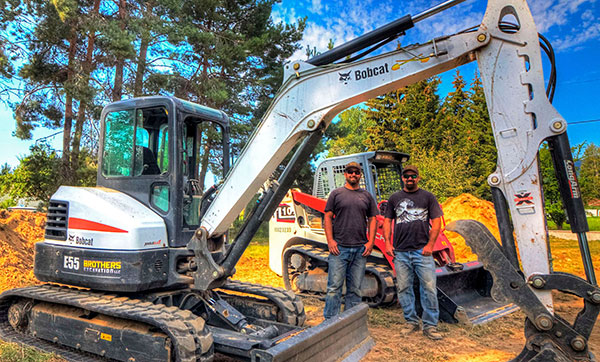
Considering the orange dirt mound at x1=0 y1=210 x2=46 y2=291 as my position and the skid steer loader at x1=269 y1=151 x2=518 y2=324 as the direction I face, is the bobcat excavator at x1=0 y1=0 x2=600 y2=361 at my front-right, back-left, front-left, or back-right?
front-right

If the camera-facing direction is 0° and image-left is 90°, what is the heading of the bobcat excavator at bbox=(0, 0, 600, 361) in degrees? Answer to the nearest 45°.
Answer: approximately 315°

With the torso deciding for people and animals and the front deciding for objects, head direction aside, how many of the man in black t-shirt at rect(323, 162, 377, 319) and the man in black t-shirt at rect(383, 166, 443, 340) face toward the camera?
2

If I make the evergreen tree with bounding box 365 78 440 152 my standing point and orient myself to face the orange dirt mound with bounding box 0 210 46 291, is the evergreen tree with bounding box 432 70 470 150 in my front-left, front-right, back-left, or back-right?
back-left

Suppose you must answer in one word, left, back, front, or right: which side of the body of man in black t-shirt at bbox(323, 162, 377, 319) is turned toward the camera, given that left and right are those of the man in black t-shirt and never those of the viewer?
front

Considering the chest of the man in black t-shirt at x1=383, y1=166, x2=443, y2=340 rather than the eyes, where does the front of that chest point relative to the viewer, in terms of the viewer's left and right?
facing the viewer

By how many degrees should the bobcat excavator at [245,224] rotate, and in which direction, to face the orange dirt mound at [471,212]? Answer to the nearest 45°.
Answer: approximately 90° to its left

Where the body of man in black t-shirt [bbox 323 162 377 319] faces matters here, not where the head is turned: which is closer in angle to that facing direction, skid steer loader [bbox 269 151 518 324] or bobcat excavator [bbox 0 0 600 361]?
the bobcat excavator

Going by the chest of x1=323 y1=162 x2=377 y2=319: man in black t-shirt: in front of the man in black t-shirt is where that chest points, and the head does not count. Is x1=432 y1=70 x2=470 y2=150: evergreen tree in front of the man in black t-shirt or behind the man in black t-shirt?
behind
